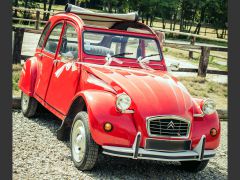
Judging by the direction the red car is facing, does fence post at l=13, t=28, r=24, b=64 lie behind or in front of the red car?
behind

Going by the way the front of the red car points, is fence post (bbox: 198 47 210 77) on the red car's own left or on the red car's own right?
on the red car's own left

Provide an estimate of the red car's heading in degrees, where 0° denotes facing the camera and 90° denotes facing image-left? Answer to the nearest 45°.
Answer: approximately 315°
